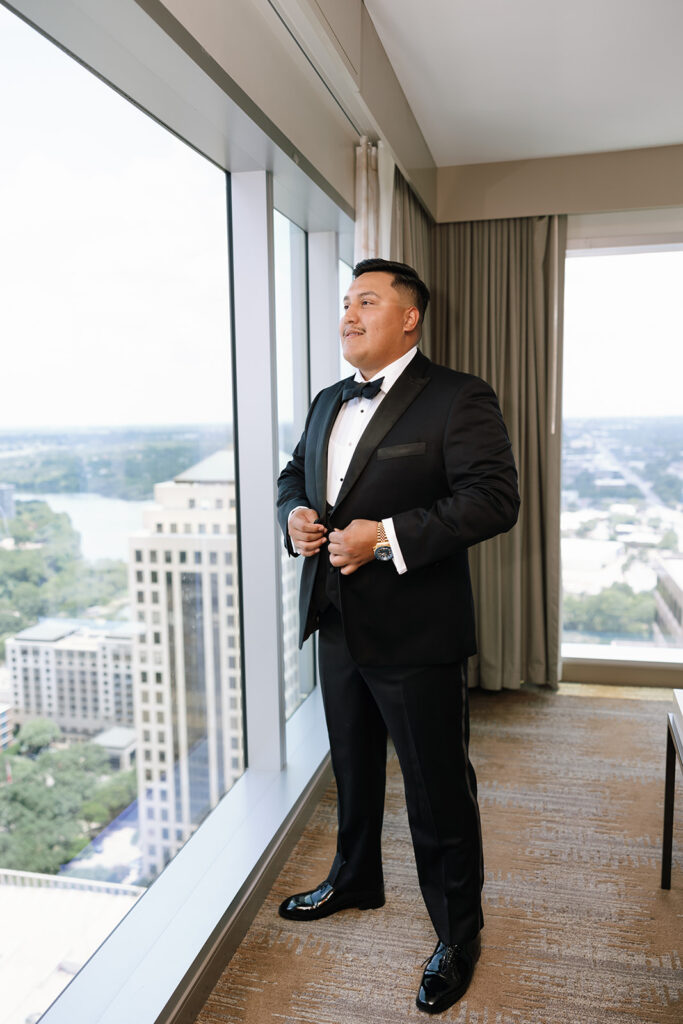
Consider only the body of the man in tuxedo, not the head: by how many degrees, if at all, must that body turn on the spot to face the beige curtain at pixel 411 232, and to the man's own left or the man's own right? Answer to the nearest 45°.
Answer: approximately 135° to the man's own right

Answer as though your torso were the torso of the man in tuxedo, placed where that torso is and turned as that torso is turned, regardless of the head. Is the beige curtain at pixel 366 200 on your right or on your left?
on your right

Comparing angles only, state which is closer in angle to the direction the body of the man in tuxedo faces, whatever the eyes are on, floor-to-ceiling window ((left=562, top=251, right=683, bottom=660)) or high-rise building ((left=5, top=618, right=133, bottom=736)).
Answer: the high-rise building

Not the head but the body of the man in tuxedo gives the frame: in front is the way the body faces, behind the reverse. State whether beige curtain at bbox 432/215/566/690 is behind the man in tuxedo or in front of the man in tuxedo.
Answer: behind

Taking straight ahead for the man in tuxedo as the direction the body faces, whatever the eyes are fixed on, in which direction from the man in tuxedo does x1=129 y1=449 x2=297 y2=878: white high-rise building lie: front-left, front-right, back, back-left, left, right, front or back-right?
right

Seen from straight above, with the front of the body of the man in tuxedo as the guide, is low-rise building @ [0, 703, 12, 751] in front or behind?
behind

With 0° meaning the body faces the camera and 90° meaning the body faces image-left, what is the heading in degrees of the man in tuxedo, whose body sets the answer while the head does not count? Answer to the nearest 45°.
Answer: approximately 45°

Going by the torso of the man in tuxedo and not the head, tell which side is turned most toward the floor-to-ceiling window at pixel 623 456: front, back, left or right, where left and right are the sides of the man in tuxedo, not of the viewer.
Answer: back

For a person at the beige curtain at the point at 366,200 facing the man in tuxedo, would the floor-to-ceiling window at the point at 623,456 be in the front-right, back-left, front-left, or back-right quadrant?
back-left

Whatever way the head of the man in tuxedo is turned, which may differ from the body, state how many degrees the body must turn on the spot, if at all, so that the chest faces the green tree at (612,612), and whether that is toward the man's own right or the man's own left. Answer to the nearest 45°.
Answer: approximately 180°
